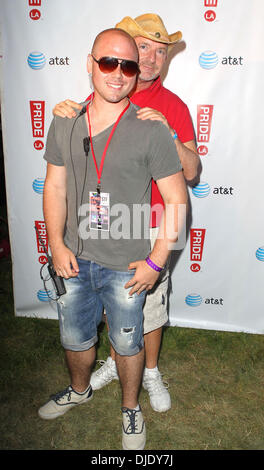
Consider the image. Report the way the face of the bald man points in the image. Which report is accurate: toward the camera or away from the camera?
toward the camera

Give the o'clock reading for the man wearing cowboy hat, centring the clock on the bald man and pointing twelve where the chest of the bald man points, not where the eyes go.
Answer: The man wearing cowboy hat is roughly at 7 o'clock from the bald man.

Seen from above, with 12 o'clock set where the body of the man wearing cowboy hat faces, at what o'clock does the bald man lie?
The bald man is roughly at 1 o'clock from the man wearing cowboy hat.

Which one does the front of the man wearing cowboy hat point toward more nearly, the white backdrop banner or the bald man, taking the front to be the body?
the bald man

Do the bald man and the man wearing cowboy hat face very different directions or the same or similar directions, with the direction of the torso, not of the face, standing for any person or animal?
same or similar directions

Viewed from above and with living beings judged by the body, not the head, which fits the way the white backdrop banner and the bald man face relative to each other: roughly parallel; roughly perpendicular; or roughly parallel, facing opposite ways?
roughly parallel

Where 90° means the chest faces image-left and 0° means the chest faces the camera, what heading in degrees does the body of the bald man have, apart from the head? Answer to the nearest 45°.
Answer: approximately 0°

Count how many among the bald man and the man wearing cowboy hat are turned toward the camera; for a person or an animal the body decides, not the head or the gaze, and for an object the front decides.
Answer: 2

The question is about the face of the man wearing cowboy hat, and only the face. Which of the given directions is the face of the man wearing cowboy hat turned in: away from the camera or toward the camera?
toward the camera

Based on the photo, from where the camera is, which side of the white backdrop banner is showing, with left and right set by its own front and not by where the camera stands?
front

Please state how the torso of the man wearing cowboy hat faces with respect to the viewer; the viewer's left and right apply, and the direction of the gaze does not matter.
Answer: facing the viewer
